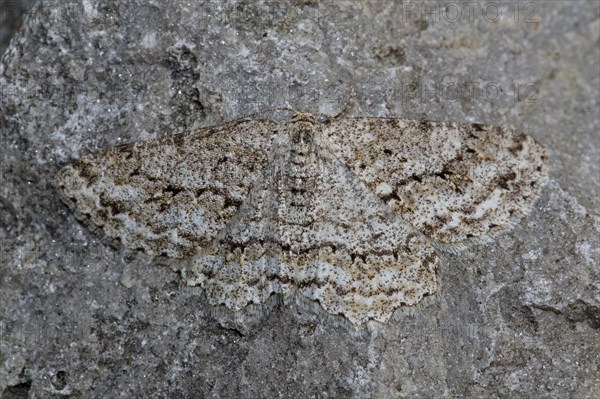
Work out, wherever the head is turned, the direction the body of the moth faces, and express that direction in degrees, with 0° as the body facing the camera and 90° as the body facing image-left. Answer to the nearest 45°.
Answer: approximately 180°
